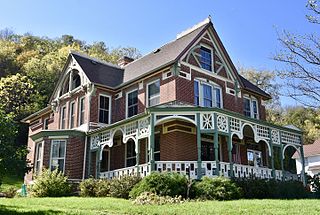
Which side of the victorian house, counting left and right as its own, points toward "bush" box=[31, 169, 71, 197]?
right

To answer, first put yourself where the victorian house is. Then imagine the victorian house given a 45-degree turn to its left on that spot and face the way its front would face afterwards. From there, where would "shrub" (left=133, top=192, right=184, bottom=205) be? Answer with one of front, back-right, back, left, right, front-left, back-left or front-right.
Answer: right

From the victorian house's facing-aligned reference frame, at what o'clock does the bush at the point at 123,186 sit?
The bush is roughly at 2 o'clock from the victorian house.

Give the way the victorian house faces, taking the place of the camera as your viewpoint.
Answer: facing the viewer and to the right of the viewer

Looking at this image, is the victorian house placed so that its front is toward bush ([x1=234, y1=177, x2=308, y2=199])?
yes

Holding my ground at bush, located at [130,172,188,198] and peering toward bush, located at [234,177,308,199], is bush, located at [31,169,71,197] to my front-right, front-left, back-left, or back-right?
back-left

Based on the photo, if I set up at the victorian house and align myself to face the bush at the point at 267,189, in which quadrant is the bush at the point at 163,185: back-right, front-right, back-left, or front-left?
front-right

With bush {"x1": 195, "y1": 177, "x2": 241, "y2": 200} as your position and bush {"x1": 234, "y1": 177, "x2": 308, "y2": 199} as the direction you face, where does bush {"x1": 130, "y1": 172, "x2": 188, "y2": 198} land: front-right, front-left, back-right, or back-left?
back-left
